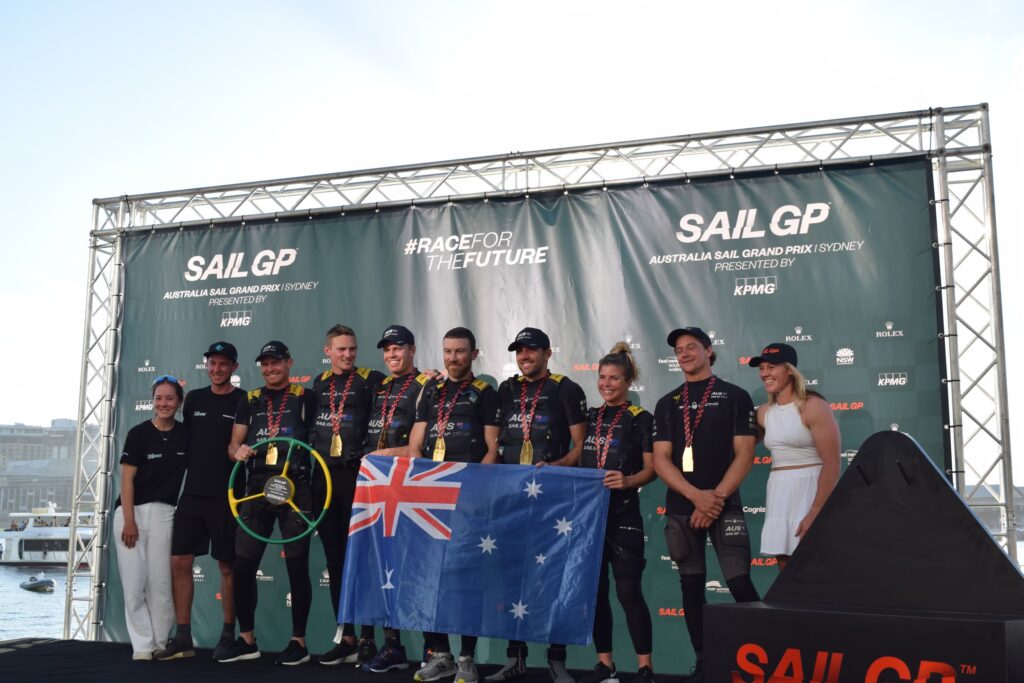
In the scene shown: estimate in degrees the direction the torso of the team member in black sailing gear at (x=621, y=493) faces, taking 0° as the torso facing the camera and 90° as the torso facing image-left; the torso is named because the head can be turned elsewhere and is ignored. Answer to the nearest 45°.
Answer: approximately 45°

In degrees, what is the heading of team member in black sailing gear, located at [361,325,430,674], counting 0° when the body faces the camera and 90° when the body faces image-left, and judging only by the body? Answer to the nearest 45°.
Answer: approximately 45°

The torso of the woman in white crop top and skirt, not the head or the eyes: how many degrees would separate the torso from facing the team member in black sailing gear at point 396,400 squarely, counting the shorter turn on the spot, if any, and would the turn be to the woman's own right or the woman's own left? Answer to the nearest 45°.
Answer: approximately 45° to the woman's own right

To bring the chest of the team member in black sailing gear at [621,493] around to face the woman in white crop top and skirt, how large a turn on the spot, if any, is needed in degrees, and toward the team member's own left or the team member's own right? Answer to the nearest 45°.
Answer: approximately 135° to the team member's own left

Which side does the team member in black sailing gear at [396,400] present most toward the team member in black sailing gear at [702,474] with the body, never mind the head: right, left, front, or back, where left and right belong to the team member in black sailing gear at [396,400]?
left

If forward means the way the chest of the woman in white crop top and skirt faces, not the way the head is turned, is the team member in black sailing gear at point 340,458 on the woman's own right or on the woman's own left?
on the woman's own right

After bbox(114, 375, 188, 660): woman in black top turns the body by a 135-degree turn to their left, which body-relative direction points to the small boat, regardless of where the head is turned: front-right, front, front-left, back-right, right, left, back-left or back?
front-left

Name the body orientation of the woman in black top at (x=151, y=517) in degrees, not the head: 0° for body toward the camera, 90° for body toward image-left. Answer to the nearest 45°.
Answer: approximately 0°

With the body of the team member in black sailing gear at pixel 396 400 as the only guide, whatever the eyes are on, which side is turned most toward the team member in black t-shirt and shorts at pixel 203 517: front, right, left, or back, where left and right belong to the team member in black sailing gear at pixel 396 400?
right
